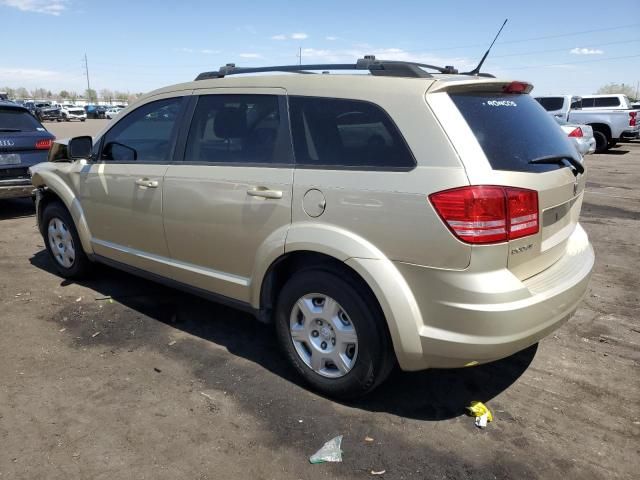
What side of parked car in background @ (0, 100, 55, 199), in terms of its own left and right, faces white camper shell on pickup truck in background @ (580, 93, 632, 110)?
right

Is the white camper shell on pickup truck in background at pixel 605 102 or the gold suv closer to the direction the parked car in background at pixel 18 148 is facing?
the white camper shell on pickup truck in background

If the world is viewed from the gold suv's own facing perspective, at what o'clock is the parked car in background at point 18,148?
The parked car in background is roughly at 12 o'clock from the gold suv.

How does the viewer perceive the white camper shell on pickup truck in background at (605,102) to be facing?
facing away from the viewer and to the left of the viewer

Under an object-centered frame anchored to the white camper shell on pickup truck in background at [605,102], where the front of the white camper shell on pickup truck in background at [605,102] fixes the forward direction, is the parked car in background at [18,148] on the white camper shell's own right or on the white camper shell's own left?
on the white camper shell's own left

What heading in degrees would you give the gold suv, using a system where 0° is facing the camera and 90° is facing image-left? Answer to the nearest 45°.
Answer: approximately 135°

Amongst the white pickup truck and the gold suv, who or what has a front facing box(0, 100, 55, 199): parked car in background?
the gold suv

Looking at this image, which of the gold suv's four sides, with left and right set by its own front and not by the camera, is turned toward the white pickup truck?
right
